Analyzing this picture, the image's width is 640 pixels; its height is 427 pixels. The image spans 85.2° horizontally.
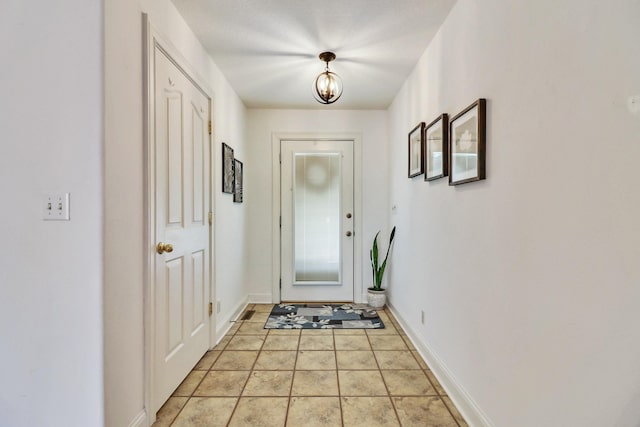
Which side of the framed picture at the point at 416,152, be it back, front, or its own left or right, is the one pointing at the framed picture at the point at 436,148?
left

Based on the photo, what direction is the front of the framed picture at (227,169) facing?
to the viewer's right

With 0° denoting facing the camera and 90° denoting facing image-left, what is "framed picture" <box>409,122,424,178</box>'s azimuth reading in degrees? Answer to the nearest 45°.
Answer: approximately 90°

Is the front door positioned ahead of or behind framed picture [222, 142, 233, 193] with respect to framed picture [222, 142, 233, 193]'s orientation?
ahead

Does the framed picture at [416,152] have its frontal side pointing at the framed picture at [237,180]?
yes

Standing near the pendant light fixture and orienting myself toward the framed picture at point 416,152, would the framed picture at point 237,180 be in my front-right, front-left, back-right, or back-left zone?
back-left

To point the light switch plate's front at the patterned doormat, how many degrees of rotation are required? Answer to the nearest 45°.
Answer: approximately 135° to its left

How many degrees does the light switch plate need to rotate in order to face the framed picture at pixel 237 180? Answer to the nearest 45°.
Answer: approximately 135° to its left

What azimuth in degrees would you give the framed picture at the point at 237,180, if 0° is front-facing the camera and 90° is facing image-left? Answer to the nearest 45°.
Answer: approximately 270°
